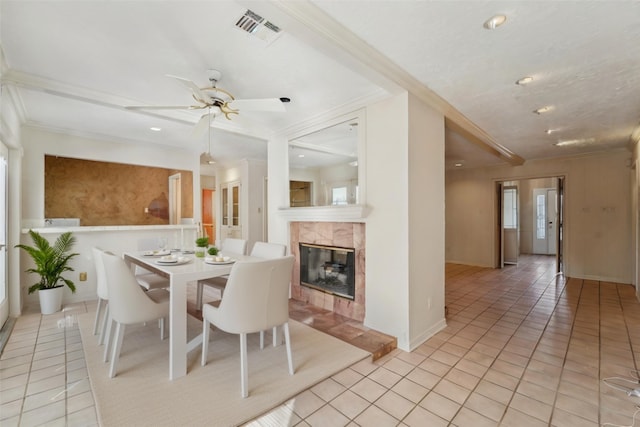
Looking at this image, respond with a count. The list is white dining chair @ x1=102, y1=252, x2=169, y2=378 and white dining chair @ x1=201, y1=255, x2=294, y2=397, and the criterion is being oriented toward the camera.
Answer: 0

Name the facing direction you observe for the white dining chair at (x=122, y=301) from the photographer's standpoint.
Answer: facing away from the viewer and to the right of the viewer

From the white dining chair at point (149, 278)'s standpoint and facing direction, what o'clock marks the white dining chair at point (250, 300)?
the white dining chair at point (250, 300) is roughly at 1 o'clock from the white dining chair at point (149, 278).

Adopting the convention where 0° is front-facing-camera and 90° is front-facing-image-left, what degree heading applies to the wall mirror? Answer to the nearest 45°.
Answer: approximately 45°

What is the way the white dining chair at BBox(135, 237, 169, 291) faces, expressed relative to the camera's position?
facing the viewer and to the right of the viewer

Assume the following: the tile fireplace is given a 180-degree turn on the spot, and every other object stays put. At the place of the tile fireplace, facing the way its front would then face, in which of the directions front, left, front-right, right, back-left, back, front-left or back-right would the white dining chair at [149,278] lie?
back-left

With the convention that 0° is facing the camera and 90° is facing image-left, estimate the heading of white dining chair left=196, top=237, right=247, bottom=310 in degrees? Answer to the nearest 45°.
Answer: approximately 45°

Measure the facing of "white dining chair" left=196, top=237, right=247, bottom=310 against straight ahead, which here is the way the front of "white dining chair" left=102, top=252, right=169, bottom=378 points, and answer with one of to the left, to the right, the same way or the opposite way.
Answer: the opposite way

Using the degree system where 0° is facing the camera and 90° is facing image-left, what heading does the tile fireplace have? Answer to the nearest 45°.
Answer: approximately 45°

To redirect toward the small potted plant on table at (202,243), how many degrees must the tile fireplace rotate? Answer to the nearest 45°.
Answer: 0° — it already faces it

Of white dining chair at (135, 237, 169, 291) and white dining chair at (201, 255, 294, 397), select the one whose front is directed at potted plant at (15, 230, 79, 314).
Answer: white dining chair at (201, 255, 294, 397)

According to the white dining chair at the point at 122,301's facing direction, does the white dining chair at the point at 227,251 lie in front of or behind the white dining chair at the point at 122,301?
in front

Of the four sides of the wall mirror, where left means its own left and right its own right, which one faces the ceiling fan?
front

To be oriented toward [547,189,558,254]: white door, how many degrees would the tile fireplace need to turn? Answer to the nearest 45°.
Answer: approximately 180°

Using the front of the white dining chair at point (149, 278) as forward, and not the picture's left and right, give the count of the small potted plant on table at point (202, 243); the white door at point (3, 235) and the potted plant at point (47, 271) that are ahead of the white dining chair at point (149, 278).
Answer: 1

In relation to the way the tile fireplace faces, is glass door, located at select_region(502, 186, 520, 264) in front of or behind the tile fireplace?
behind
